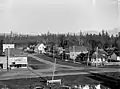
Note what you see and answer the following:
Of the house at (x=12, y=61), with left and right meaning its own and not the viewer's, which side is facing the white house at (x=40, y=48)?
back

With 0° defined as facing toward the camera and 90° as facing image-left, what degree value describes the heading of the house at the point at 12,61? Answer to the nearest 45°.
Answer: approximately 0°

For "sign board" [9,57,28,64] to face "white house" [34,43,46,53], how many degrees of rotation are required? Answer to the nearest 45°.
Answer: approximately 180°
